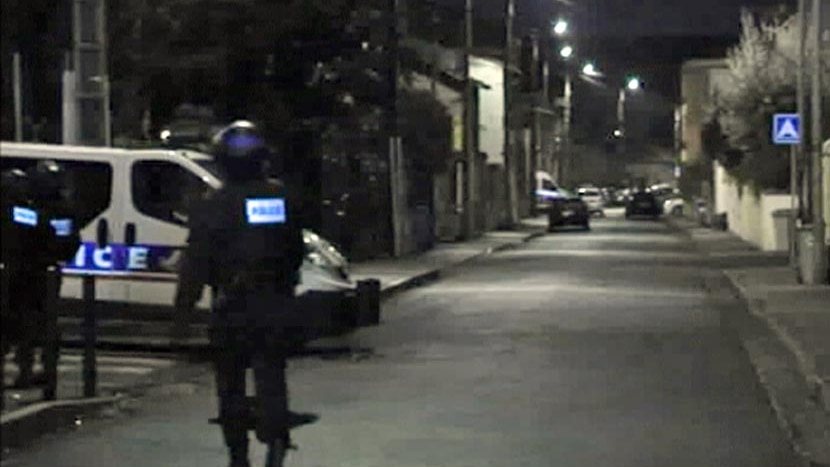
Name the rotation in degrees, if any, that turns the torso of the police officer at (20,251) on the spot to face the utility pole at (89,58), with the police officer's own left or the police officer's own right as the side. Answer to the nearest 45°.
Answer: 0° — they already face it

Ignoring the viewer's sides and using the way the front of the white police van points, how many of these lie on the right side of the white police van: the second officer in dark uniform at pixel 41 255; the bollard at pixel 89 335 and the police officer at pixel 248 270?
3

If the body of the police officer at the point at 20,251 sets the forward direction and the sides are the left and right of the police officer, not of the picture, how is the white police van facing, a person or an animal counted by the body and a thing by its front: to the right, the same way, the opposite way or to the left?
to the right

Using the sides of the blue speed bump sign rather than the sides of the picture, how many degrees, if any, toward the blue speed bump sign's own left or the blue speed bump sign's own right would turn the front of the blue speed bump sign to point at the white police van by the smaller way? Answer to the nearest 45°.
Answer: approximately 45° to the blue speed bump sign's own right

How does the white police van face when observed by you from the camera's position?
facing to the right of the viewer

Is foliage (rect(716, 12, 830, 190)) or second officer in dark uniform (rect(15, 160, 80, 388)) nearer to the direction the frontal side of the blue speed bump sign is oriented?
the second officer in dark uniform

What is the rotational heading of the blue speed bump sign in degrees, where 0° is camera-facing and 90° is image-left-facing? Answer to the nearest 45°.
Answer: approximately 0°

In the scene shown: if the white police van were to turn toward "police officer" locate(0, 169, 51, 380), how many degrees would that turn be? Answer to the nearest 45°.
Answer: approximately 90° to its right

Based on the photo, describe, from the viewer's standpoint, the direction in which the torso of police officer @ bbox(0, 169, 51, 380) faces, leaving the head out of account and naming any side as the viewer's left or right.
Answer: facing away from the viewer
